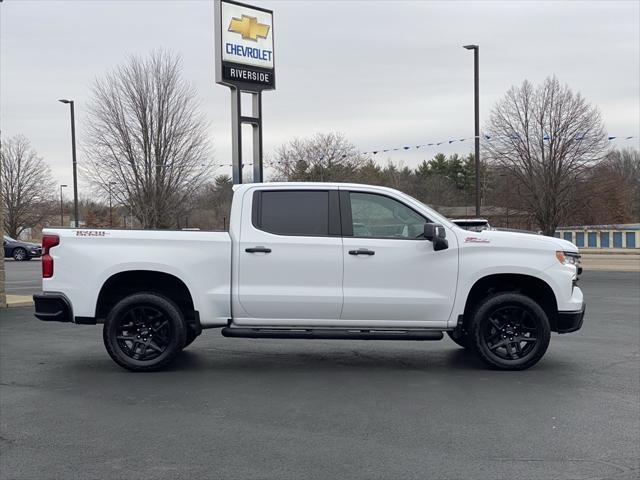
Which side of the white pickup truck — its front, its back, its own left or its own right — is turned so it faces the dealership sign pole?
left

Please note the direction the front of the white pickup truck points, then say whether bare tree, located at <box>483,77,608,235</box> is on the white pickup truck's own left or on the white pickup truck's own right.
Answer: on the white pickup truck's own left

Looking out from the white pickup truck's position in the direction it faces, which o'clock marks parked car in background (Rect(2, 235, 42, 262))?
The parked car in background is roughly at 8 o'clock from the white pickup truck.

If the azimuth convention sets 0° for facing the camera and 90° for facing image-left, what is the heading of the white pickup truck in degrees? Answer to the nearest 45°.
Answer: approximately 270°
